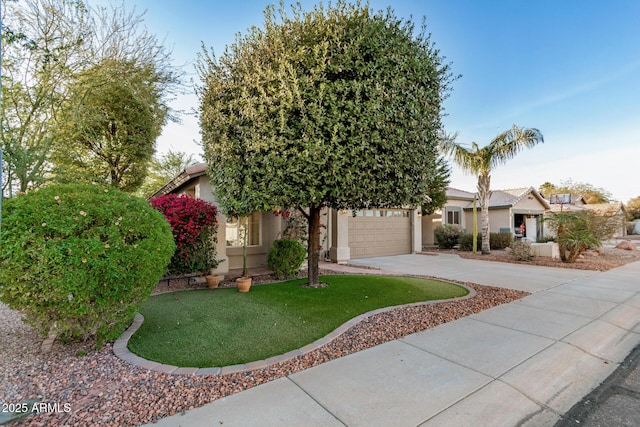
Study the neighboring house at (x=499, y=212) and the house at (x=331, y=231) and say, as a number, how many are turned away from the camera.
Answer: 0

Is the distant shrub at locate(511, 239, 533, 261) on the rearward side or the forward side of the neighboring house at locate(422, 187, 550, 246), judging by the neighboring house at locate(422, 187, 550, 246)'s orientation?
on the forward side

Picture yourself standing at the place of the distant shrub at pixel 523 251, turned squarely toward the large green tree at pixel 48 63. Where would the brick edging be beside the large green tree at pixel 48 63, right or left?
left

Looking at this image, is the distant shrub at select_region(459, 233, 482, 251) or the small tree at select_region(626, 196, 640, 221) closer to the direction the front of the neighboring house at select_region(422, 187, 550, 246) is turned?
the distant shrub

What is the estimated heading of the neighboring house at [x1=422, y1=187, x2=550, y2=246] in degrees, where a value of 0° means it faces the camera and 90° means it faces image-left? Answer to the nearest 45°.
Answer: approximately 315°

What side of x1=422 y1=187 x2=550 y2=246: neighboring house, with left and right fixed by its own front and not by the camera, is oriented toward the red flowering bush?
right

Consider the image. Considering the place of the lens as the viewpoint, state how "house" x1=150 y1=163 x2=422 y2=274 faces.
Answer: facing the viewer and to the right of the viewer
